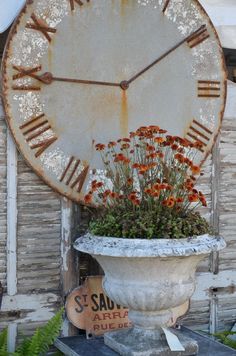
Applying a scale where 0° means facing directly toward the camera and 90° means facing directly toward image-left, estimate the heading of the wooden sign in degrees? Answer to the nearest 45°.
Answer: approximately 0°

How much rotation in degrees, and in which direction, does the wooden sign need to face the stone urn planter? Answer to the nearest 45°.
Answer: approximately 45° to its left
